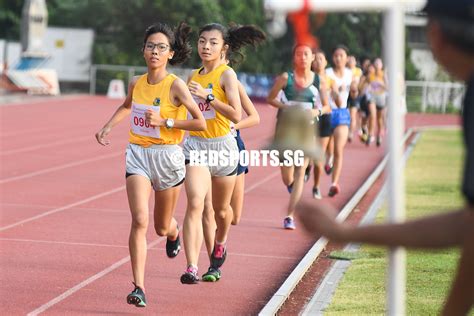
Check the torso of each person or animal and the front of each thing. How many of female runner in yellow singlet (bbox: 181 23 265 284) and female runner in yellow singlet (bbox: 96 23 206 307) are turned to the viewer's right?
0

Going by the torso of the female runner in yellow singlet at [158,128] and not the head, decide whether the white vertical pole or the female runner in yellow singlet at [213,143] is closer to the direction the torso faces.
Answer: the white vertical pole

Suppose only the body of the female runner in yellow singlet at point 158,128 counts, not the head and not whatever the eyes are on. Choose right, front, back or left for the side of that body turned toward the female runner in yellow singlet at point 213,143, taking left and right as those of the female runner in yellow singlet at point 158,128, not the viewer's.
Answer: back

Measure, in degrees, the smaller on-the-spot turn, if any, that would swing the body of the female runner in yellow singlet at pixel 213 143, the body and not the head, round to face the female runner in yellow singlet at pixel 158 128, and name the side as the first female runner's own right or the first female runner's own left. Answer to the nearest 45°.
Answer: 0° — they already face them

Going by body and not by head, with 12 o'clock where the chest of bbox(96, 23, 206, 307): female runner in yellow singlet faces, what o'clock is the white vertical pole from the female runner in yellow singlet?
The white vertical pole is roughly at 10 o'clock from the female runner in yellow singlet.

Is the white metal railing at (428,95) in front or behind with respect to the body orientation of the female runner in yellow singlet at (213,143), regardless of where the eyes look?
behind

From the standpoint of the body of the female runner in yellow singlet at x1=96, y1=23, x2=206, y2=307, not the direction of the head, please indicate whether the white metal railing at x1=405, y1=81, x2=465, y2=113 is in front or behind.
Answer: behind

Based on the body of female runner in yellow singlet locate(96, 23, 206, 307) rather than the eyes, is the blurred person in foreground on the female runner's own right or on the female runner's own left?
on the female runner's own left

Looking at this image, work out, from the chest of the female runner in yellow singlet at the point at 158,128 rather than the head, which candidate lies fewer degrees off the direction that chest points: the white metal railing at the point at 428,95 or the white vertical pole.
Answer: the white vertical pole

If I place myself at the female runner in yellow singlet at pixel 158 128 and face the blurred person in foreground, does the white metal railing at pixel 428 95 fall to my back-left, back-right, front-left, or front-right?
back-left

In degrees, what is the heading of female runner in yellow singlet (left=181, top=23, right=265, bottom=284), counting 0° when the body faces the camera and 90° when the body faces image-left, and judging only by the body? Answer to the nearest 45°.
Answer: approximately 45°

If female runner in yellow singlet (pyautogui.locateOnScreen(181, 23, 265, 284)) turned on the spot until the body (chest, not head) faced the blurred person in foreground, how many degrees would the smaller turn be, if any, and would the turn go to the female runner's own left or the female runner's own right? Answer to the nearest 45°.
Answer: approximately 45° to the female runner's own left

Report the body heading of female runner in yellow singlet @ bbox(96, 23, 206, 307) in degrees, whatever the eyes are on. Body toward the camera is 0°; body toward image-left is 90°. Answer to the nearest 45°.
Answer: approximately 45°
